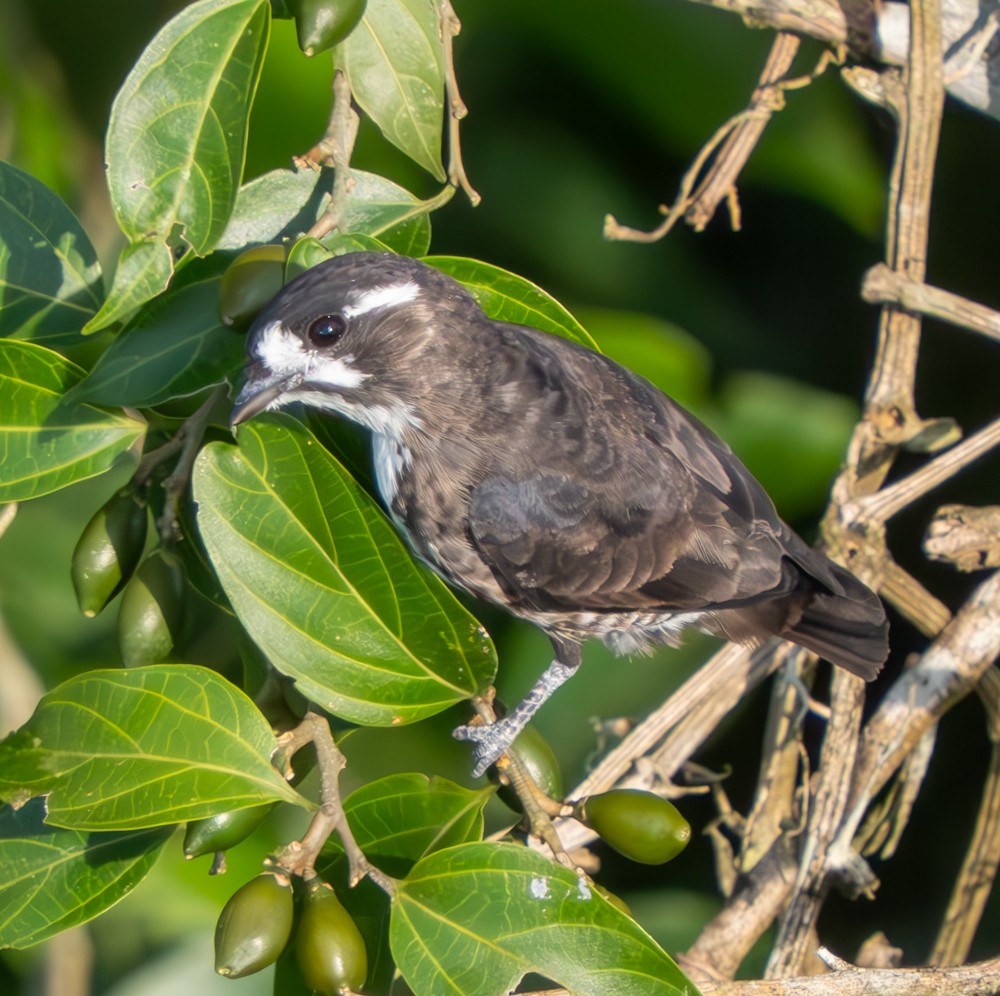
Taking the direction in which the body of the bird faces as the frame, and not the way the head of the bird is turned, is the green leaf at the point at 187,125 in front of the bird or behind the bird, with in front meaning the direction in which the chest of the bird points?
in front

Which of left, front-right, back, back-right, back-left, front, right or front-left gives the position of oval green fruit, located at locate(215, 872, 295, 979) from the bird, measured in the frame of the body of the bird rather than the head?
front

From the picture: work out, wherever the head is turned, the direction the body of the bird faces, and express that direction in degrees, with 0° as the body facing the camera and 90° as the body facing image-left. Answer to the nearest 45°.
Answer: approximately 90°

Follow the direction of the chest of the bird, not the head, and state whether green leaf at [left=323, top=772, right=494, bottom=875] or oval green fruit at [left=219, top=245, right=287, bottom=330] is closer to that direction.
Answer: the oval green fruit

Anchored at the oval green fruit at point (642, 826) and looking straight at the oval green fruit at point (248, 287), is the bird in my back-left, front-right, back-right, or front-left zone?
front-right

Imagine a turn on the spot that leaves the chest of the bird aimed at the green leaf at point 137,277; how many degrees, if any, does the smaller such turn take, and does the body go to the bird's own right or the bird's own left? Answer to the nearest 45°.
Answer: approximately 45° to the bird's own left

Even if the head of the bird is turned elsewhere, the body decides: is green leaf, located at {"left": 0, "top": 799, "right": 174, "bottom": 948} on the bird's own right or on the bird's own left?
on the bird's own left

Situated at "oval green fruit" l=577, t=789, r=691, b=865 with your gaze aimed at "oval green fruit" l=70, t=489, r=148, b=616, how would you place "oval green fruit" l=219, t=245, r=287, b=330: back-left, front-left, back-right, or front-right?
front-right

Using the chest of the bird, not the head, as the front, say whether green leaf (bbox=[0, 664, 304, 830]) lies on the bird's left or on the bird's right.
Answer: on the bird's left

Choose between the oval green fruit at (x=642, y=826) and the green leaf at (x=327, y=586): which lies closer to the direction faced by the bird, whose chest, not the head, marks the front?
the green leaf

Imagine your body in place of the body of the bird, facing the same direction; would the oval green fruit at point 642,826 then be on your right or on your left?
on your left

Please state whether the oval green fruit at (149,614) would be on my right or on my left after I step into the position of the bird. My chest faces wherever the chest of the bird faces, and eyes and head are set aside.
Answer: on my left
